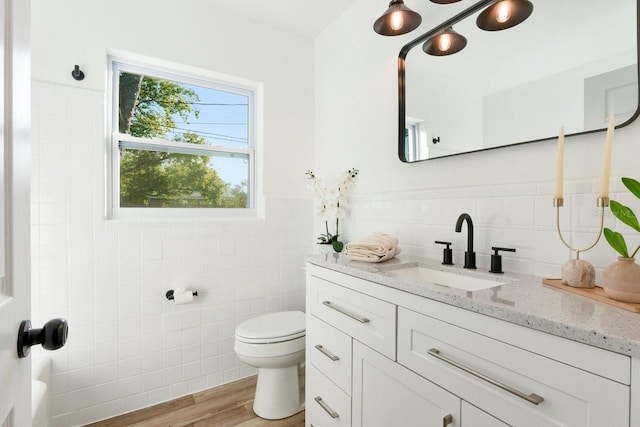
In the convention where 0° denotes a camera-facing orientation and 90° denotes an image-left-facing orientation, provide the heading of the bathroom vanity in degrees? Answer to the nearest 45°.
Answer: approximately 45°

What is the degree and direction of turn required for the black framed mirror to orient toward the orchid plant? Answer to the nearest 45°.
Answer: approximately 45° to its right

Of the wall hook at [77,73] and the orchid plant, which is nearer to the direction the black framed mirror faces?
the wall hook

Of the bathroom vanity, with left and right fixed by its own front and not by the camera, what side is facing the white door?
front

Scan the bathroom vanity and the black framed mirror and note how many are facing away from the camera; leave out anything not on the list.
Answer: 0

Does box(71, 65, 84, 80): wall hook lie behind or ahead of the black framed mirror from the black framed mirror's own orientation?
ahead

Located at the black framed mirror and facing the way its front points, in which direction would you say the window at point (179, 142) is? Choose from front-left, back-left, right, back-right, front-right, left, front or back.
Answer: front-right

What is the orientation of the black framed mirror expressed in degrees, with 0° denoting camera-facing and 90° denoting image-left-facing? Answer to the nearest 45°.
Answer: approximately 45°
